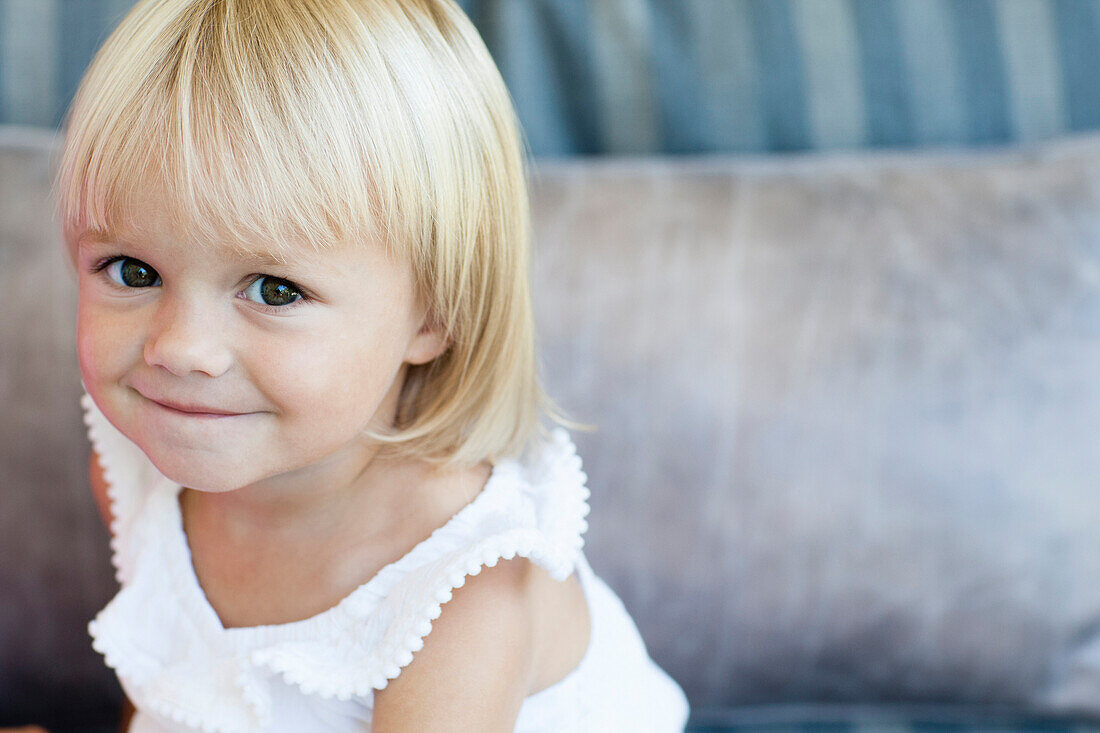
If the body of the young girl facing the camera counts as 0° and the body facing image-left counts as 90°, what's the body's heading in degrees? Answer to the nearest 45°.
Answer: approximately 45°

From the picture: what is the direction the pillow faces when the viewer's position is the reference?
facing the viewer

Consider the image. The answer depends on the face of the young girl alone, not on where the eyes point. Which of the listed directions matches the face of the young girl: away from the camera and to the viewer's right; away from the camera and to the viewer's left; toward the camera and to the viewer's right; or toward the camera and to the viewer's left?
toward the camera and to the viewer's left
